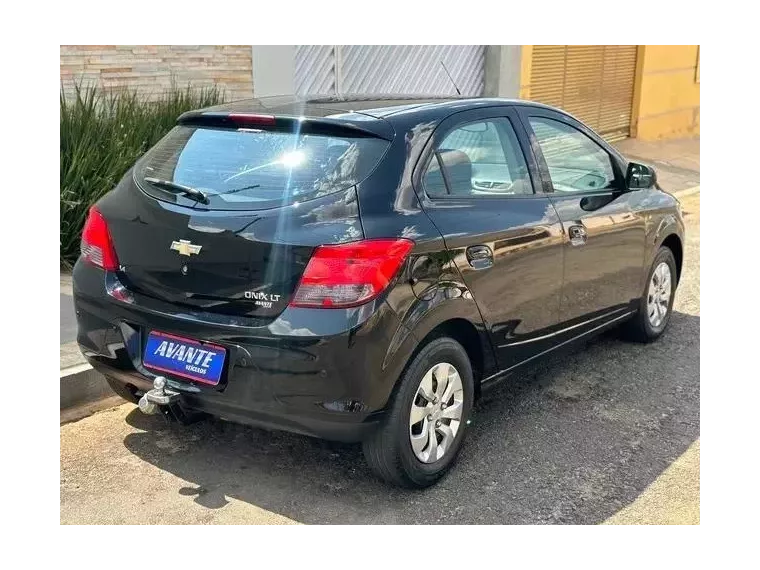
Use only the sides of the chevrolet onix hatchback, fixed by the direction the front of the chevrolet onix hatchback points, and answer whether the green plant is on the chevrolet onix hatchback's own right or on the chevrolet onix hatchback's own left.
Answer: on the chevrolet onix hatchback's own left

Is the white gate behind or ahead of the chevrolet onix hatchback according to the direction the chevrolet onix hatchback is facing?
ahead

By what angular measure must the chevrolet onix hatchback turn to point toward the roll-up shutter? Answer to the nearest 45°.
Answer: approximately 45° to its left

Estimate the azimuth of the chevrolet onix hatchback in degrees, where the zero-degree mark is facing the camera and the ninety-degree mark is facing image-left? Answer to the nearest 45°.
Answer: approximately 225°
